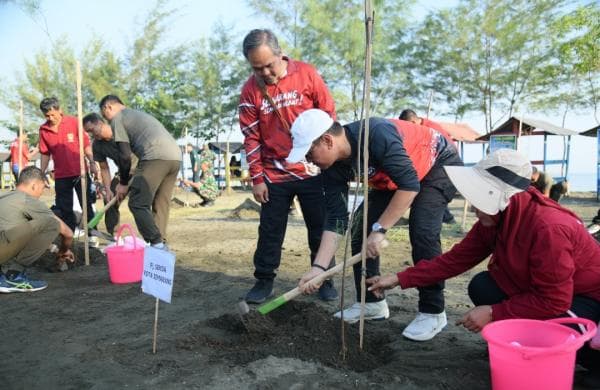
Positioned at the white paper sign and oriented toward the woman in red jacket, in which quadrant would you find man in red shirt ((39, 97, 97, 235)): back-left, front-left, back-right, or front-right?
back-left

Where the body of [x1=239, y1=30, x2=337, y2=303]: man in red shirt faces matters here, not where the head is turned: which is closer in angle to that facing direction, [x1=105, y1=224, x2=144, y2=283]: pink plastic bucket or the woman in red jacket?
the woman in red jacket

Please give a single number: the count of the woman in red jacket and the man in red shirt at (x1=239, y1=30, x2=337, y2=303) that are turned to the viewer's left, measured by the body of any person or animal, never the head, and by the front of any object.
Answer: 1

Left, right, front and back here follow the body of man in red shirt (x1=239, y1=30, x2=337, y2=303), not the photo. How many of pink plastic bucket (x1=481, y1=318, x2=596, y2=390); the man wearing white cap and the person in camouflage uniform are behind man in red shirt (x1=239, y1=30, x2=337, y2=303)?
1

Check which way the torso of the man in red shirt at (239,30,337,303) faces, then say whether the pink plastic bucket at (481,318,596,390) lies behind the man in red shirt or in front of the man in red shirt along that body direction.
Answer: in front

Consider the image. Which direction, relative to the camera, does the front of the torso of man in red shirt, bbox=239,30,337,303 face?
toward the camera

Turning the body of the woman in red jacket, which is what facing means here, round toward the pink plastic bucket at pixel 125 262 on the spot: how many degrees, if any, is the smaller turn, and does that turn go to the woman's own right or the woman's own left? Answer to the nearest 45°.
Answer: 0° — they already face it

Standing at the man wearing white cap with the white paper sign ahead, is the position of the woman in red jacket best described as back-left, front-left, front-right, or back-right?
back-left

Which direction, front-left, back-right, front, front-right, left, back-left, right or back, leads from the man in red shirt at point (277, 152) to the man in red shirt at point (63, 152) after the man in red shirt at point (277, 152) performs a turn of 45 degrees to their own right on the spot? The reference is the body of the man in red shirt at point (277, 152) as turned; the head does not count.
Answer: right

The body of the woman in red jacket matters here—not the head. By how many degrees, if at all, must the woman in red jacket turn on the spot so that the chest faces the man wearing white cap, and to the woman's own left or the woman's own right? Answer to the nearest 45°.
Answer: approximately 45° to the woman's own right

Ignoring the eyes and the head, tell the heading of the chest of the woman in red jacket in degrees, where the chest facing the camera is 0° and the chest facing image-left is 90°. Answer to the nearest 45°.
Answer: approximately 90°

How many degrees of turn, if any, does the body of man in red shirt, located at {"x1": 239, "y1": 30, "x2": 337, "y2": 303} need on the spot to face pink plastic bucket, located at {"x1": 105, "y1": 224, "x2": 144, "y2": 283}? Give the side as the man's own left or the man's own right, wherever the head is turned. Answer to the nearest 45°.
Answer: approximately 135° to the man's own right

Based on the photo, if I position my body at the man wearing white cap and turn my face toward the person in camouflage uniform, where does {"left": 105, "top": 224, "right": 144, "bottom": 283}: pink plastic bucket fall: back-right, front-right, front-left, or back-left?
front-left

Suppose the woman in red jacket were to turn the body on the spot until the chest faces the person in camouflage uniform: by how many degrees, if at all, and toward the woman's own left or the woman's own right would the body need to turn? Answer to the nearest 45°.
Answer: approximately 45° to the woman's own right

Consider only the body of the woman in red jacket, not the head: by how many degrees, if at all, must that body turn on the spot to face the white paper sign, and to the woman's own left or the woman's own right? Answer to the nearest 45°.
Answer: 0° — they already face it

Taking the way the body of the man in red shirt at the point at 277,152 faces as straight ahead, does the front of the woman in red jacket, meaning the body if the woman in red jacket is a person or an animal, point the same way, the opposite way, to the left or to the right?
to the right

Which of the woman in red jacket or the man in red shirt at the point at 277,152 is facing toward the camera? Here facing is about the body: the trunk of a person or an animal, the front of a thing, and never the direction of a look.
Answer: the man in red shirt
